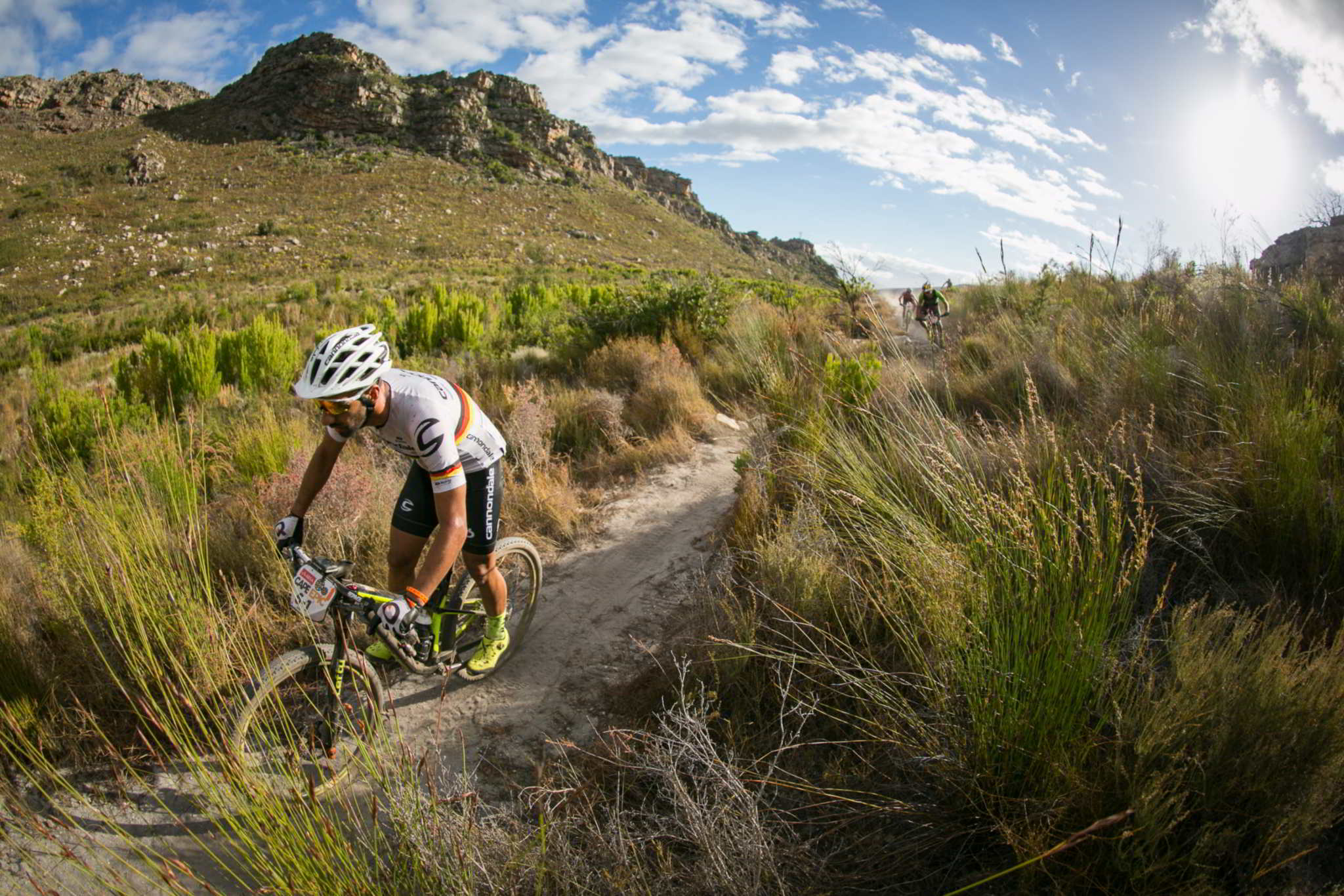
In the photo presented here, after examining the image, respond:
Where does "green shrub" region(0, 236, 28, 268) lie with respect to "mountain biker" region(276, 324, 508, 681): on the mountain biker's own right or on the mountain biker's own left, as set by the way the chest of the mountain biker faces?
on the mountain biker's own right

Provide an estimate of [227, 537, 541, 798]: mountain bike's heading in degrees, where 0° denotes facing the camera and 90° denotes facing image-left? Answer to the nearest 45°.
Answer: approximately 45°

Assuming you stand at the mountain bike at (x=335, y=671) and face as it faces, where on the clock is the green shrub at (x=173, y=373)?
The green shrub is roughly at 4 o'clock from the mountain bike.

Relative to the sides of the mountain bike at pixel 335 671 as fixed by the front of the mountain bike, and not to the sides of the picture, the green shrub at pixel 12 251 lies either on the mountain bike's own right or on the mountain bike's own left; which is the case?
on the mountain bike's own right

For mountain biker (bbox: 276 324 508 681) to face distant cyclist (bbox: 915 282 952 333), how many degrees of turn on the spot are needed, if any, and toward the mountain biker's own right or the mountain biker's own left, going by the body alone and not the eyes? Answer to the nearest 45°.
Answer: approximately 180°

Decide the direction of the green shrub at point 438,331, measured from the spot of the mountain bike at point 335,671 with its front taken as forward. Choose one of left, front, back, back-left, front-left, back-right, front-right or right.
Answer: back-right

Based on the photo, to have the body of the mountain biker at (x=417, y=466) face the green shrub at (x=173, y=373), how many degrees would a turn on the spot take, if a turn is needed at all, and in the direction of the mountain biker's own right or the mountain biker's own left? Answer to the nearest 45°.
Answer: approximately 135° to the mountain biker's own right

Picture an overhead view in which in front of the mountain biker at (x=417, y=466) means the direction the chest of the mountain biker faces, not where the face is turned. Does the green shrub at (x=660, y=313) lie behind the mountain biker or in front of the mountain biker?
behind
